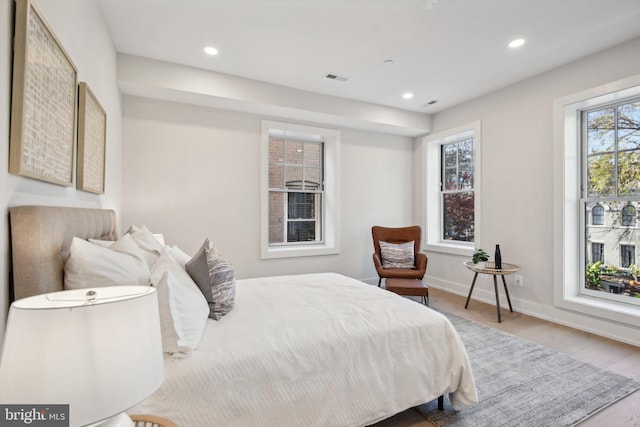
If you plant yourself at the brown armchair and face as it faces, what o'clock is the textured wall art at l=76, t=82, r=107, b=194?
The textured wall art is roughly at 1 o'clock from the brown armchair.

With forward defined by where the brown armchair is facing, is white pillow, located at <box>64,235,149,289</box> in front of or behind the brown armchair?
in front

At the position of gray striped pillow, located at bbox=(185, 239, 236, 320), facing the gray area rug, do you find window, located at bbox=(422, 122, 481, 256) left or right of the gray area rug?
left

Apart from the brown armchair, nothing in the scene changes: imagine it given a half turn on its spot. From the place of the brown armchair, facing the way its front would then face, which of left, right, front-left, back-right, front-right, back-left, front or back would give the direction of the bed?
back

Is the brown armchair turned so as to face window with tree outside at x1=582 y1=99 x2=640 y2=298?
no

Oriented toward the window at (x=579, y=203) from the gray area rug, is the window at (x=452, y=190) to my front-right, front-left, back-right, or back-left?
front-left

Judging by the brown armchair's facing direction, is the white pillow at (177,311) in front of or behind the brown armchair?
in front

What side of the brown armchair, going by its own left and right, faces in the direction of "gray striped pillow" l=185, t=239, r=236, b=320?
front

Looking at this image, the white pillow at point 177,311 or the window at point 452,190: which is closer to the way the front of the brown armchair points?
the white pillow

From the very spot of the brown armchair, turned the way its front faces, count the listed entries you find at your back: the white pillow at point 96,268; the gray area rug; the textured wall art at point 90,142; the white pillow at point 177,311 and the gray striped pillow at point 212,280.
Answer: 0

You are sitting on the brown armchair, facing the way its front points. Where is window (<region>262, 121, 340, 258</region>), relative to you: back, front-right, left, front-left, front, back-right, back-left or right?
right

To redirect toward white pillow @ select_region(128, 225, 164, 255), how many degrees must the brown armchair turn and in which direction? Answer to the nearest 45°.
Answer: approximately 45° to its right

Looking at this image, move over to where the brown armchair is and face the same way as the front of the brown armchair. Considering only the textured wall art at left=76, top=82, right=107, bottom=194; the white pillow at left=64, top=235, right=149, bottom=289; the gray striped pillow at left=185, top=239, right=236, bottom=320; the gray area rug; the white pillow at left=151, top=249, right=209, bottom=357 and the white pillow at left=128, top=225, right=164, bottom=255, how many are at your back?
0

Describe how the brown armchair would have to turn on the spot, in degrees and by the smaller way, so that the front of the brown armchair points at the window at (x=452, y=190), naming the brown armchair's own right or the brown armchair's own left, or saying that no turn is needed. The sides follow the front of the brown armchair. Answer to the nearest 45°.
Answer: approximately 135° to the brown armchair's own left

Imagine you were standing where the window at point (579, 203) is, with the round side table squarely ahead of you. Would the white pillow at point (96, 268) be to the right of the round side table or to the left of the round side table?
left

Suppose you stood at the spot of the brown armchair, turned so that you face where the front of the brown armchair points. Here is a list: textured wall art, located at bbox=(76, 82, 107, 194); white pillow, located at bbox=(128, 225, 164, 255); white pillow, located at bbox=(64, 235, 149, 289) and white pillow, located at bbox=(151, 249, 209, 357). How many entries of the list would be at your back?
0

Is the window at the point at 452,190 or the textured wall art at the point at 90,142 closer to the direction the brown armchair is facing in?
the textured wall art

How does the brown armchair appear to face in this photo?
toward the camera
